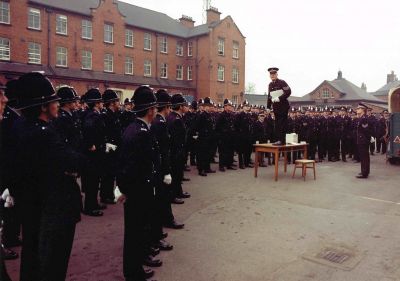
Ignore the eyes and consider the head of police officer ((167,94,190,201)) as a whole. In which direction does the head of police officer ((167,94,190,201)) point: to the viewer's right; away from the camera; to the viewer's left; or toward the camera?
to the viewer's right

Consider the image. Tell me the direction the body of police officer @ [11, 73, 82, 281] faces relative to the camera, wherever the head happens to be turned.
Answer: to the viewer's right

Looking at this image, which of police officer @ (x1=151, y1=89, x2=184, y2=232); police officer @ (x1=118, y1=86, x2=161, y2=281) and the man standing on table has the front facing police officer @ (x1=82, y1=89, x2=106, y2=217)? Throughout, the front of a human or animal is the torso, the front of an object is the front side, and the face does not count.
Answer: the man standing on table

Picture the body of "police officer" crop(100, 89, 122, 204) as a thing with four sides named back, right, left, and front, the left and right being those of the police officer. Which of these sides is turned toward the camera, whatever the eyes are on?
right

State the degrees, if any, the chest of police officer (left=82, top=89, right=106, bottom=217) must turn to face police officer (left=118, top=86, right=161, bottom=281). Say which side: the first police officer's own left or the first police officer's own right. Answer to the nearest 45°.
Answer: approximately 90° to the first police officer's own right

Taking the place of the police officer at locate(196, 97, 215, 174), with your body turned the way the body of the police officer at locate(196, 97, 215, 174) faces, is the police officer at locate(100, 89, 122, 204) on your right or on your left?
on your right

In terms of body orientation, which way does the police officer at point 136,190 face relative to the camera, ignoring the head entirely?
to the viewer's right

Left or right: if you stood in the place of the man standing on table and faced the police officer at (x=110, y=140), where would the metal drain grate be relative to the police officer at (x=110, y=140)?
left

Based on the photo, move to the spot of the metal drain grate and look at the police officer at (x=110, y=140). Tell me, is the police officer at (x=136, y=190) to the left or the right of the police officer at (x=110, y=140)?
left

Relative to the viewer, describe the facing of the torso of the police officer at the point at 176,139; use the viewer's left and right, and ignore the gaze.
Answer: facing to the right of the viewer

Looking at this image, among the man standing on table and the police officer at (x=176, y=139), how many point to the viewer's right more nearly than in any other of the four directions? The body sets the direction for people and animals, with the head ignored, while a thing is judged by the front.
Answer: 1

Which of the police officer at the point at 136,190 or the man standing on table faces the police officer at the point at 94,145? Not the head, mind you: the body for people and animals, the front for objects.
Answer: the man standing on table

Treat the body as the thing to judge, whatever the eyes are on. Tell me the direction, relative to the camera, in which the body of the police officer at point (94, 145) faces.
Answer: to the viewer's right

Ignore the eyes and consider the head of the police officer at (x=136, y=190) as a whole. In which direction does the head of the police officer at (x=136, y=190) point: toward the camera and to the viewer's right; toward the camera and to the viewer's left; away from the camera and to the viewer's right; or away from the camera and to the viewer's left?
away from the camera and to the viewer's right

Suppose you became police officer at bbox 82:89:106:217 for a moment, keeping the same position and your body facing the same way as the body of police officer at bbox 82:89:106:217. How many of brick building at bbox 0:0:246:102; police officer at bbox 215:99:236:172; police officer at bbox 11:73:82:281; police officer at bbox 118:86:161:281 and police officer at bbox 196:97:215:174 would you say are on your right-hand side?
2

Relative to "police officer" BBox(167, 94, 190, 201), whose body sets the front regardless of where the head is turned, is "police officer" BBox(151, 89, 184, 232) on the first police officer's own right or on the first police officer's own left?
on the first police officer's own right

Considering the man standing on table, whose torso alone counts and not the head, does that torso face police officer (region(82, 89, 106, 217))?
yes

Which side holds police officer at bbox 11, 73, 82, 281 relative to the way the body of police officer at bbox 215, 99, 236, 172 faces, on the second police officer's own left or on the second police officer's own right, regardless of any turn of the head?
on the second police officer's own right
